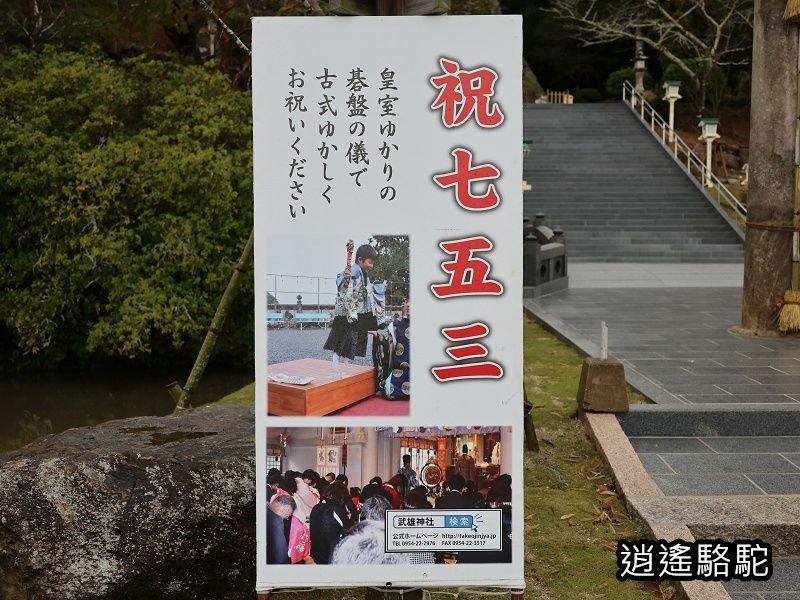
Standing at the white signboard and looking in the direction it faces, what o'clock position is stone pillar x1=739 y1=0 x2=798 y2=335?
The stone pillar is roughly at 7 o'clock from the white signboard.

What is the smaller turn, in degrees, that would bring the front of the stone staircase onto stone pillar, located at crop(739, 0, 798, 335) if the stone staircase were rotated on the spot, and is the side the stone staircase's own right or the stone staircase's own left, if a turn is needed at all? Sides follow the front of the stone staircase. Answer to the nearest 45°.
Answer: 0° — it already faces it

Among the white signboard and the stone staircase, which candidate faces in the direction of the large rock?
the stone staircase

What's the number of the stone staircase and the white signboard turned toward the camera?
2

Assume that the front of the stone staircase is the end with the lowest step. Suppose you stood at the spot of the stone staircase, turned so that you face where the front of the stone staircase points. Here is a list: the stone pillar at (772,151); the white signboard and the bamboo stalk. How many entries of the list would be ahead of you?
3

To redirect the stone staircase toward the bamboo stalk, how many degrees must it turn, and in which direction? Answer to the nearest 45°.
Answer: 0° — it already faces it

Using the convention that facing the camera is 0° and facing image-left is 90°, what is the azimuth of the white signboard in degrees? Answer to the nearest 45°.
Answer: approximately 0°
